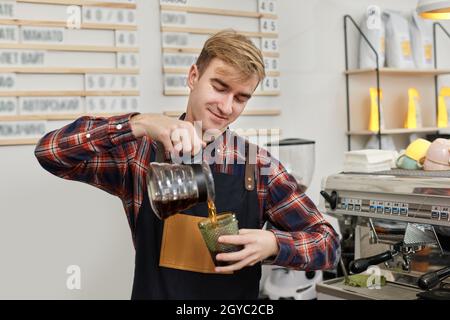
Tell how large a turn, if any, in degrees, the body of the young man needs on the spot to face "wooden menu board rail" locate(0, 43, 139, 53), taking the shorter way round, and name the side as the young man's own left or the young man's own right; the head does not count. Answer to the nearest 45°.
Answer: approximately 135° to the young man's own right

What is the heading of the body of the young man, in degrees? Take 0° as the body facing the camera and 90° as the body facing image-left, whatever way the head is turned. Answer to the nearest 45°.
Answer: approximately 0°

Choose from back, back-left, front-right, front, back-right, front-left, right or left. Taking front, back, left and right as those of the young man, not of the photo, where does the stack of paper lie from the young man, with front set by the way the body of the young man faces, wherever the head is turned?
back-left

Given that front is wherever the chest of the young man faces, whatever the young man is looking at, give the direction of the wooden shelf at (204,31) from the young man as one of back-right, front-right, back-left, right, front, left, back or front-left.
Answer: back

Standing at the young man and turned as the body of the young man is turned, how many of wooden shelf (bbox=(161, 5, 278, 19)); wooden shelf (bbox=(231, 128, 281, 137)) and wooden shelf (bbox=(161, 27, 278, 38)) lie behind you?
3

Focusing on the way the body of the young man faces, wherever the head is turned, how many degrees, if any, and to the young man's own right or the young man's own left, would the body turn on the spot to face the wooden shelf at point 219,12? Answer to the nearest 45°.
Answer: approximately 180°

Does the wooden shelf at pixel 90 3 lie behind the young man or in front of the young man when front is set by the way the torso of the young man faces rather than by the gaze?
behind
